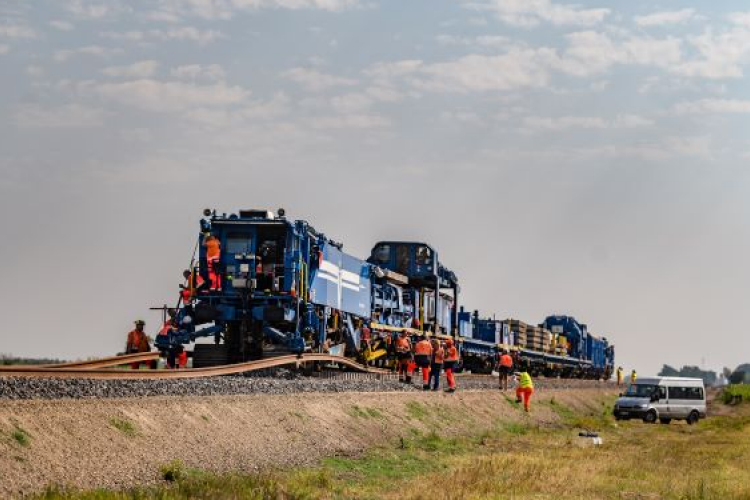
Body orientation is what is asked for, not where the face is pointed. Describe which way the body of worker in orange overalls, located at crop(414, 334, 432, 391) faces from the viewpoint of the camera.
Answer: away from the camera

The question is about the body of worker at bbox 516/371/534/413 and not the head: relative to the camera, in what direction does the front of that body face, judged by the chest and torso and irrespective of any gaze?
away from the camera

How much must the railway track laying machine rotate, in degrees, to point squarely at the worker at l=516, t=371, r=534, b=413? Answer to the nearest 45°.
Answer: approximately 180°

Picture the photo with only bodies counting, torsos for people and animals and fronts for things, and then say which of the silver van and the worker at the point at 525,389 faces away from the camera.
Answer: the worker

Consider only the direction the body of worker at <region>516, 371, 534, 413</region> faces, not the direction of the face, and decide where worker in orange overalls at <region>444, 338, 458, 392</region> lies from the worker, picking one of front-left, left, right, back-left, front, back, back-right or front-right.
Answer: back-left

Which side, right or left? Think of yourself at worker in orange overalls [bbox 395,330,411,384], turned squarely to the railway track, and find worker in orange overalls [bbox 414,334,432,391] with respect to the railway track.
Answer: left
